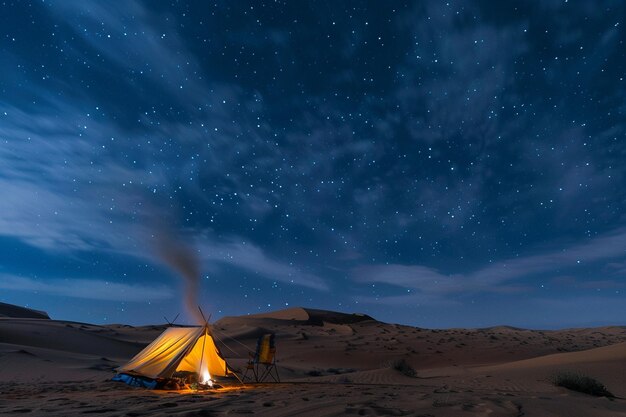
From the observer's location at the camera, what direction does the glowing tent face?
facing the viewer and to the right of the viewer
